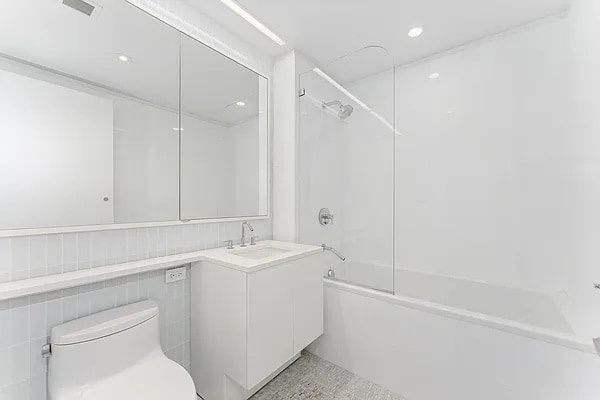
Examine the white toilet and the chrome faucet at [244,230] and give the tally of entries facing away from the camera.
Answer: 0

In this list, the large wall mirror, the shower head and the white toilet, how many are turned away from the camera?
0

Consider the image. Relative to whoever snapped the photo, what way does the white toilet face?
facing the viewer and to the right of the viewer

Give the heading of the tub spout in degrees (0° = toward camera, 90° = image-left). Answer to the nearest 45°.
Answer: approximately 315°

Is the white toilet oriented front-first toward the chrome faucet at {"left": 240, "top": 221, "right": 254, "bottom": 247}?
no

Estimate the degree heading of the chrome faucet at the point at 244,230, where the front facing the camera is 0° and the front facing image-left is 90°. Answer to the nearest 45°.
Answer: approximately 315°

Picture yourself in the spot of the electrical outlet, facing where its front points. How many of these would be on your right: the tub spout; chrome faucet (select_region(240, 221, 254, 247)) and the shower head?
0

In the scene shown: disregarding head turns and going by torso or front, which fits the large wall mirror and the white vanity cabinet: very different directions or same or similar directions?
same or similar directions
